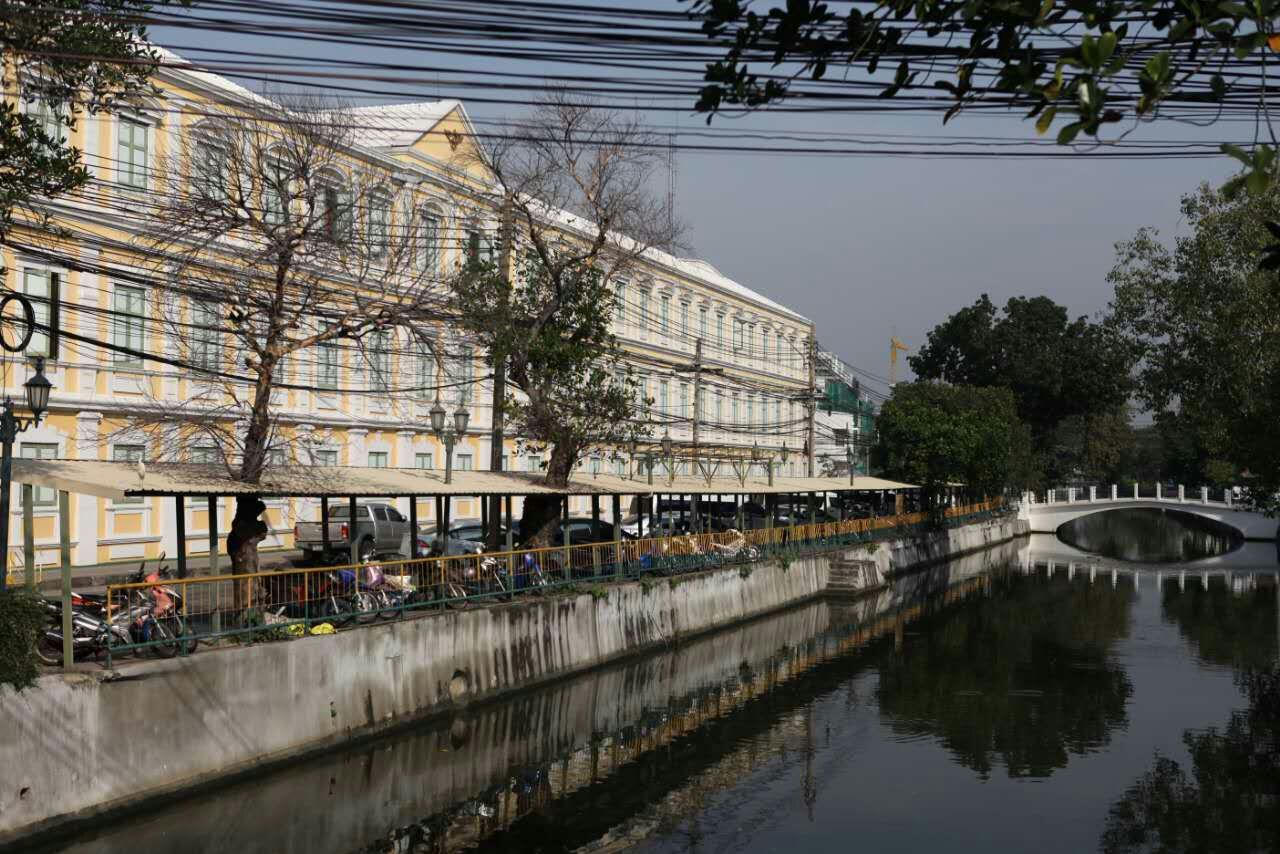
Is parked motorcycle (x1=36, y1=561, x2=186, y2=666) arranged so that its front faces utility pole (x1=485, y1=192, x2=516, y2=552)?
no

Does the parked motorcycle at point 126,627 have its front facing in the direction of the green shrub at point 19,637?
no

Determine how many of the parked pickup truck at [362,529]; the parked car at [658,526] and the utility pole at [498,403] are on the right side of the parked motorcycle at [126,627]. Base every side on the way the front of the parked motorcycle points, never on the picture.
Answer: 0
